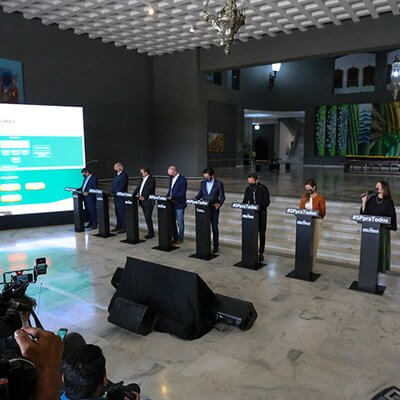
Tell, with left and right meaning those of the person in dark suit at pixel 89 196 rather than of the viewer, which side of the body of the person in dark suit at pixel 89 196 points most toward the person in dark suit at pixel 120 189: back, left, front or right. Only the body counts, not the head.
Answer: left

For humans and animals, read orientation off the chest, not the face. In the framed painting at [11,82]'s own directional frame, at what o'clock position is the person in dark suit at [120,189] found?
The person in dark suit is roughly at 12 o'clock from the framed painting.

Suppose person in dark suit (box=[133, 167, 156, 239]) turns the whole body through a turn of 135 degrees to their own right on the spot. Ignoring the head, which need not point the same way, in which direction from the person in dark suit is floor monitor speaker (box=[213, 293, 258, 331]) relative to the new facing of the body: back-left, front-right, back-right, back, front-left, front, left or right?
back

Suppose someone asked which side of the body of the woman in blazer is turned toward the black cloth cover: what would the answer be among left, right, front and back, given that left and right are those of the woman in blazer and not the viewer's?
front

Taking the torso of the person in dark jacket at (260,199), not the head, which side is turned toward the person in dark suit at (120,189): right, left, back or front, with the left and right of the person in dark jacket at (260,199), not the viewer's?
right

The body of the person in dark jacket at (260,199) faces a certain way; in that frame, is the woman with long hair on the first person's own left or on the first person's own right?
on the first person's own left

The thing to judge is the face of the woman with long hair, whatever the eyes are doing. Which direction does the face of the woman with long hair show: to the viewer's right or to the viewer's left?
to the viewer's left

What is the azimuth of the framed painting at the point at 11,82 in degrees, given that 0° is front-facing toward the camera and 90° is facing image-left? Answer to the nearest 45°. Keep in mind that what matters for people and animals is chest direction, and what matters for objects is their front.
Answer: approximately 315°

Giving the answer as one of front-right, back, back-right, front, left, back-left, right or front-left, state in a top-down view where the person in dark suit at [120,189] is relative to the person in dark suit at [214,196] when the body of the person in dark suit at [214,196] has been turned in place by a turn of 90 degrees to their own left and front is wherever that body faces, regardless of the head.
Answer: back

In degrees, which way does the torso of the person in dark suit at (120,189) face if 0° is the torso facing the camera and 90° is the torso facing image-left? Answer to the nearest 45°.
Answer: approximately 45°

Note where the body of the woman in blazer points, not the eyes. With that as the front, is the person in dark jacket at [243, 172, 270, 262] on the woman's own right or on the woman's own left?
on the woman's own right

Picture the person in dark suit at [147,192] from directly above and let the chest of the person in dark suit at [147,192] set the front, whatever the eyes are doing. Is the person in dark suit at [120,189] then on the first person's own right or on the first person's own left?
on the first person's own right
